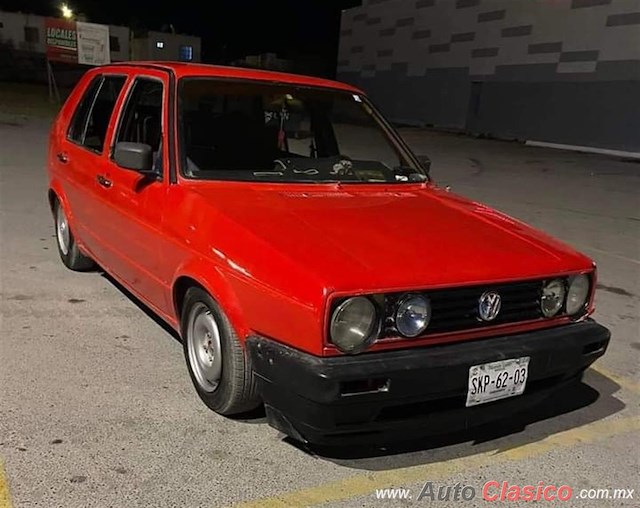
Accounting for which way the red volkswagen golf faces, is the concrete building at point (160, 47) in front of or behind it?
behind

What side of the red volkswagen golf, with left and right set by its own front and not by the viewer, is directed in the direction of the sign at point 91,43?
back

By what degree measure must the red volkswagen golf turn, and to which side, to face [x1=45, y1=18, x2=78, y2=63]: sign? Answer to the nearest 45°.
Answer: approximately 180°

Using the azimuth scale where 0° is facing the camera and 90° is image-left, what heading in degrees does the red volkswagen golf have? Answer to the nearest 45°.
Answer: approximately 315°
